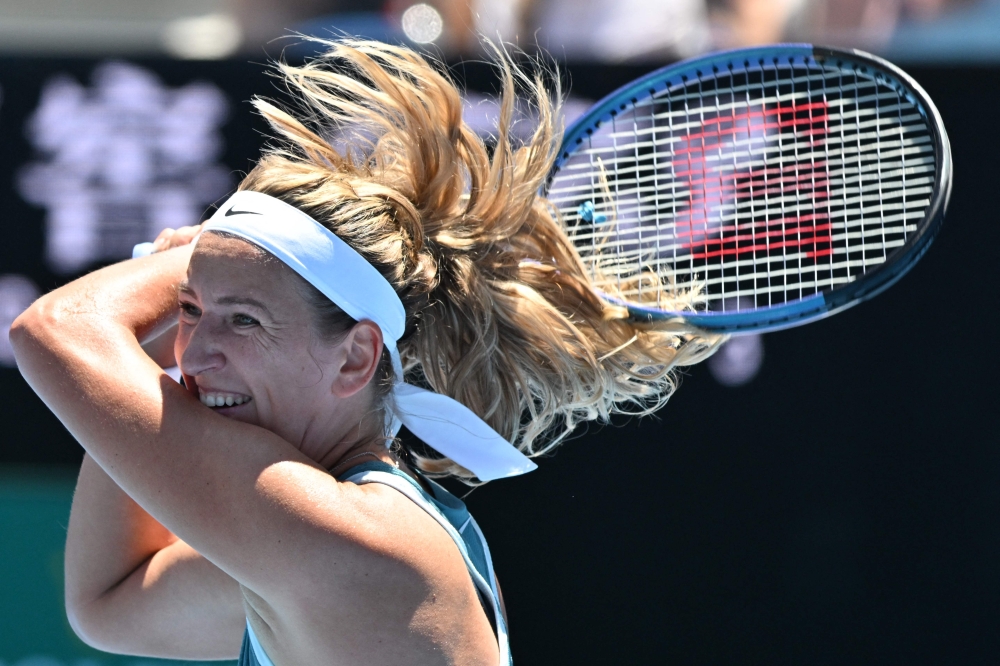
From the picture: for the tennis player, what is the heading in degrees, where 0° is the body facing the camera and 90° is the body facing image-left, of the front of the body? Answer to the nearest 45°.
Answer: approximately 90°
